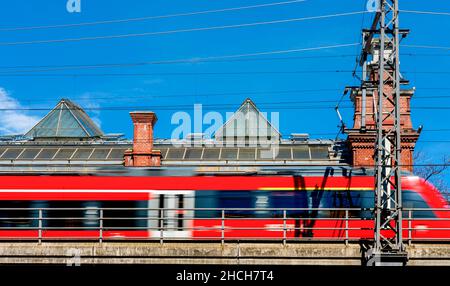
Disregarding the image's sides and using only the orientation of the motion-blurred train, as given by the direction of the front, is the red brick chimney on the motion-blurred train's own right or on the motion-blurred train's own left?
on the motion-blurred train's own left

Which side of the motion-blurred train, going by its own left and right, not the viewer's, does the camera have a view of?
right

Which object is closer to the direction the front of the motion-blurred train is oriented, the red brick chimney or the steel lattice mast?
the steel lattice mast
